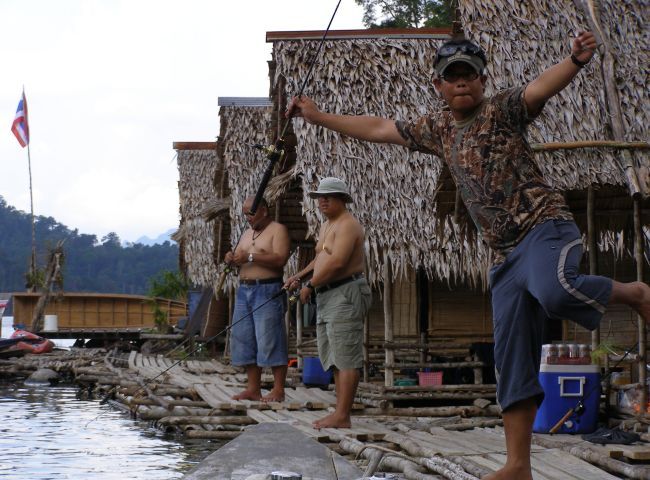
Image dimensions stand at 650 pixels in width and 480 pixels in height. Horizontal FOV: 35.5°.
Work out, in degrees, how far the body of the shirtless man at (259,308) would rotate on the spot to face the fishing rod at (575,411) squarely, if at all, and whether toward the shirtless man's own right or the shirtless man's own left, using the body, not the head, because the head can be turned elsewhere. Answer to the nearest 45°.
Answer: approximately 90° to the shirtless man's own left

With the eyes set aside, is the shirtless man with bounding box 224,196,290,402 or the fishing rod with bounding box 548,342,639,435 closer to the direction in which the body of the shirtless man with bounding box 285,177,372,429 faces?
the shirtless man

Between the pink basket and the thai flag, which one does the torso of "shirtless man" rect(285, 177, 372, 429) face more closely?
the thai flag

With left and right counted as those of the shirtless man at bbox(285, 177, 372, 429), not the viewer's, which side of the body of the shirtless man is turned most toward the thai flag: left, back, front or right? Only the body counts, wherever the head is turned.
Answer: right

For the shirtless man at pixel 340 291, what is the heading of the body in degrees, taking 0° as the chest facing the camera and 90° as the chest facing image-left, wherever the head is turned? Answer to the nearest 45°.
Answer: approximately 90°

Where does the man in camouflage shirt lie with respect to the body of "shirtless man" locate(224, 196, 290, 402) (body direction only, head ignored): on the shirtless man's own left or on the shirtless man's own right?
on the shirtless man's own left

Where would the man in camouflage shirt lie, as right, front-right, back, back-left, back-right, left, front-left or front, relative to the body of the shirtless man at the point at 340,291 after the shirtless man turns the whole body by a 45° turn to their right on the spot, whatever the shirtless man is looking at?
back-left

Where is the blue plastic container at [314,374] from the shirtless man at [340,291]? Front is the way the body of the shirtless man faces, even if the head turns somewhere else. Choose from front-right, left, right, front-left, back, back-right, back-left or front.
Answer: right

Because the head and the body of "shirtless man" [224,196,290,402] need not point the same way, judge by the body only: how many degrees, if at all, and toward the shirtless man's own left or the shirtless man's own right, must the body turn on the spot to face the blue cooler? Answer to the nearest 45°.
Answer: approximately 90° to the shirtless man's own left

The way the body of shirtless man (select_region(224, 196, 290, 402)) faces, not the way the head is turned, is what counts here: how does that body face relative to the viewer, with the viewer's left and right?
facing the viewer and to the left of the viewer

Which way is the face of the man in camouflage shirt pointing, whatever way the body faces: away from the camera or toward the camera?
toward the camera

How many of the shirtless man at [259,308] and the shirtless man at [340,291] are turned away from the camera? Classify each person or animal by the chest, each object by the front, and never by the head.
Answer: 0

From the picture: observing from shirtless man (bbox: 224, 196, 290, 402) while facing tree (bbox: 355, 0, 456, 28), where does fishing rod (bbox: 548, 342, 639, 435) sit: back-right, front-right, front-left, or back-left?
back-right

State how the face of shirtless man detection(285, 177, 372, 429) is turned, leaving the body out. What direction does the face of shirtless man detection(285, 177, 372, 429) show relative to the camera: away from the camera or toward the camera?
toward the camera

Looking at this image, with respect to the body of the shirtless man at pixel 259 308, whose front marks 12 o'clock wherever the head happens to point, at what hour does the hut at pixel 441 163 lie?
The hut is roughly at 6 o'clock from the shirtless man.

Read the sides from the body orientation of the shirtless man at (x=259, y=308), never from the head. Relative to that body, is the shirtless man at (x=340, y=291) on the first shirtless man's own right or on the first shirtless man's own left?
on the first shirtless man's own left
